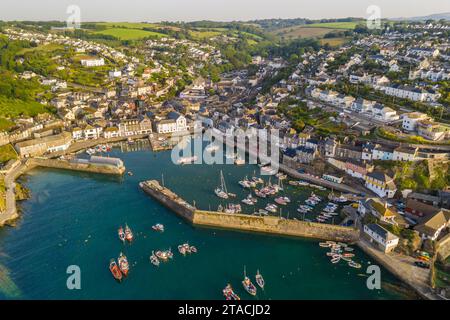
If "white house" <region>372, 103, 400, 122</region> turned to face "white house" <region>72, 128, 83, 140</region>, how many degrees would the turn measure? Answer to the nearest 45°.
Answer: approximately 45° to its right

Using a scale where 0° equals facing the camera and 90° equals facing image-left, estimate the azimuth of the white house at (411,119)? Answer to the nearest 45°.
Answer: approximately 45°

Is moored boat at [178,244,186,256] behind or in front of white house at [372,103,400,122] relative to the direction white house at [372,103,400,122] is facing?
in front

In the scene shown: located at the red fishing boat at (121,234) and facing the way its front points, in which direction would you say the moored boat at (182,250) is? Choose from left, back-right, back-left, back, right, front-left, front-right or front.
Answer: back-right

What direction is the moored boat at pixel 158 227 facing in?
to the viewer's left

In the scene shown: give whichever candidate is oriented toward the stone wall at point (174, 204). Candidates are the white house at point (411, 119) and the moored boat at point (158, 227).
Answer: the white house

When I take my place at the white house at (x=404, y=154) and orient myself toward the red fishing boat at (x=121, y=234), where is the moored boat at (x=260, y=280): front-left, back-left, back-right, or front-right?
front-left

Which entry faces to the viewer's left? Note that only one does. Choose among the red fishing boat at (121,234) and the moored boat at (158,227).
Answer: the moored boat

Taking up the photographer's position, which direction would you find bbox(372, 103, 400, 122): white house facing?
facing the viewer and to the left of the viewer

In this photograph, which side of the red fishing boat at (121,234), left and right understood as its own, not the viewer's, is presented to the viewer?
back

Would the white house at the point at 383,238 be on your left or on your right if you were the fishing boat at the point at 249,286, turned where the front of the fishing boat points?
on your right

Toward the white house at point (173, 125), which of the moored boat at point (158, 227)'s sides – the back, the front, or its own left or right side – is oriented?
right

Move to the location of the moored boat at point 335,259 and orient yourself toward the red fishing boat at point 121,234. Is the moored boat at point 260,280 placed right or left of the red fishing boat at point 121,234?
left

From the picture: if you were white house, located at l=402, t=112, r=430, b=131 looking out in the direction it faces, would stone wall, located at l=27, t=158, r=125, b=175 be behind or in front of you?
in front

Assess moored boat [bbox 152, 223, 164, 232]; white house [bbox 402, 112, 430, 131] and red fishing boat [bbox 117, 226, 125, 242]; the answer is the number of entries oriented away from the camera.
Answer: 1

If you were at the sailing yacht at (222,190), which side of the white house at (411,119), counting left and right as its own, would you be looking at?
front
